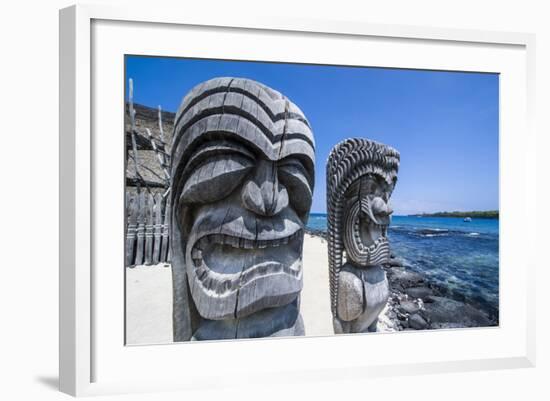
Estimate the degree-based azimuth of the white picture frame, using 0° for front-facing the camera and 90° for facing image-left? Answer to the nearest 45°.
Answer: approximately 315°
